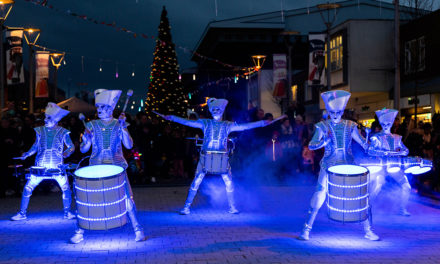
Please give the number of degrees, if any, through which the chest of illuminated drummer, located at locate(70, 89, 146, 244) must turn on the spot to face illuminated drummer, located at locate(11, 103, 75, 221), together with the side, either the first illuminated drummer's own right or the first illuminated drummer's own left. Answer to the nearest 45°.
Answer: approximately 135° to the first illuminated drummer's own right

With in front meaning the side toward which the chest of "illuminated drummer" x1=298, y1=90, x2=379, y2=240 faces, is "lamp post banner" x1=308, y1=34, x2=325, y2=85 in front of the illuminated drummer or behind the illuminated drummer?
behind

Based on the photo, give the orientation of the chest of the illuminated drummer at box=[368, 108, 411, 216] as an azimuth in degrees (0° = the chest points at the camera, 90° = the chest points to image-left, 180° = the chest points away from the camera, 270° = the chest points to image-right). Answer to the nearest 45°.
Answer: approximately 0°

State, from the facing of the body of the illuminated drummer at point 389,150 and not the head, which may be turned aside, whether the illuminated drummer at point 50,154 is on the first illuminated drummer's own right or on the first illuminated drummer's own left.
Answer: on the first illuminated drummer's own right

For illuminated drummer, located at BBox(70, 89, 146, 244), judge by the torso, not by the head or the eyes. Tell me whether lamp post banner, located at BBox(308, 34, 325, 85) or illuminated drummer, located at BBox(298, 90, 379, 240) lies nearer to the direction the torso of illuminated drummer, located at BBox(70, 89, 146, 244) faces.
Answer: the illuminated drummer

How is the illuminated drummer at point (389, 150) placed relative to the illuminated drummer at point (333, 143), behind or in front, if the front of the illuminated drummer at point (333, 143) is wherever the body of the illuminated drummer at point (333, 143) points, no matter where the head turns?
behind

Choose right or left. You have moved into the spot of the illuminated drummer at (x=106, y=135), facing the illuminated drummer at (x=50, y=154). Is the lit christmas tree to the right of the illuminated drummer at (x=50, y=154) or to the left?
right

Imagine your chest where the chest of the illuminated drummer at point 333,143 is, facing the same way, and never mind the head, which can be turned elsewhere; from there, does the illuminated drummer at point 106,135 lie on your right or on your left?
on your right

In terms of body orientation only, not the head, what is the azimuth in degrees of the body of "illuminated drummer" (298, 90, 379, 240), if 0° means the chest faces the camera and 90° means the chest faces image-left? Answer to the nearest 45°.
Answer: approximately 0°

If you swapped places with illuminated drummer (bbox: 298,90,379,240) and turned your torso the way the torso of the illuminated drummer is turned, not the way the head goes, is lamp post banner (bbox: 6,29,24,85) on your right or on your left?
on your right

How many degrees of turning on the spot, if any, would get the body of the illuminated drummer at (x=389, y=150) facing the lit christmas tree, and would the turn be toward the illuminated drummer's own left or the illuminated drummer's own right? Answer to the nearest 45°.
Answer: approximately 135° to the illuminated drummer's own right
